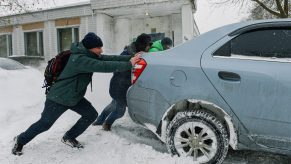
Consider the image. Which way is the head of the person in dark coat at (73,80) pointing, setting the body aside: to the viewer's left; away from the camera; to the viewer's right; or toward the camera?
to the viewer's right

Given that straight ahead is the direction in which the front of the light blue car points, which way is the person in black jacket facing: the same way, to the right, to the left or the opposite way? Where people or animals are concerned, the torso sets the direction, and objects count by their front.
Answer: the same way

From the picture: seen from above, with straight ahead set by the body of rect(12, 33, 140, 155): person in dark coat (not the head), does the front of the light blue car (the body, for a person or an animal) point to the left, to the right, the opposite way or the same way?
the same way

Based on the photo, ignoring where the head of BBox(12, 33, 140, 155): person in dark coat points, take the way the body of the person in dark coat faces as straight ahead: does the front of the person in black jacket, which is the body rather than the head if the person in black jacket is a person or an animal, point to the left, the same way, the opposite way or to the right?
the same way

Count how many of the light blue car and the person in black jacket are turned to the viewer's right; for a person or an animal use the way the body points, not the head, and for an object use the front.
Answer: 2

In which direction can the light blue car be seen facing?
to the viewer's right

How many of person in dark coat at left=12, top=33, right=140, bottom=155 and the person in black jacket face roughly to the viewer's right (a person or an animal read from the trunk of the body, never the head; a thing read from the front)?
2

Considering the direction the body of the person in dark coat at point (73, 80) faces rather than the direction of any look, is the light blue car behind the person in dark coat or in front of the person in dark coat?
in front

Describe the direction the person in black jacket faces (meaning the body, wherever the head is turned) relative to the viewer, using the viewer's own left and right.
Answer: facing to the right of the viewer

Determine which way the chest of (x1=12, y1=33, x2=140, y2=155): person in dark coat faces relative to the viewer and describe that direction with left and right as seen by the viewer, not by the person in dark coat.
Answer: facing to the right of the viewer
